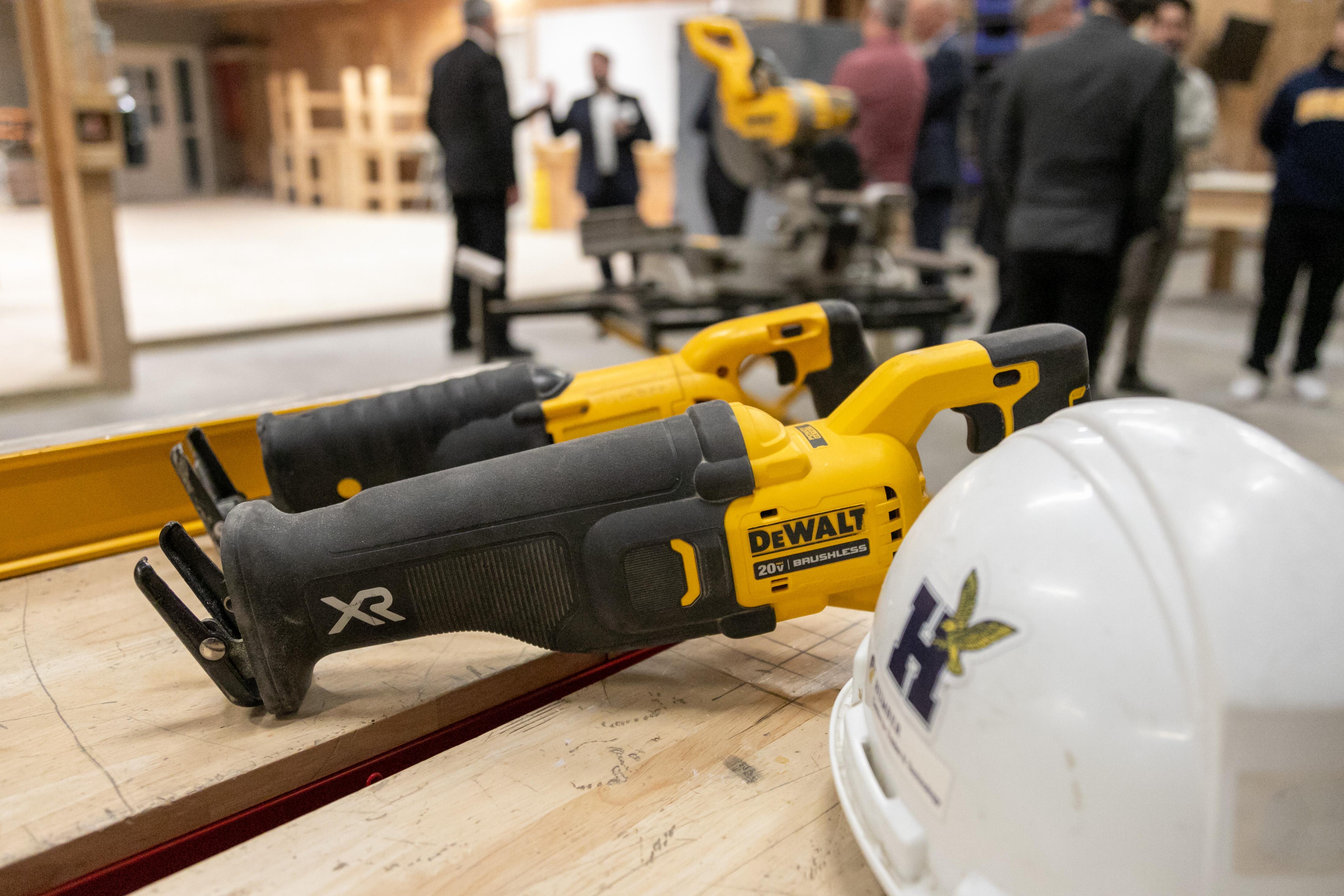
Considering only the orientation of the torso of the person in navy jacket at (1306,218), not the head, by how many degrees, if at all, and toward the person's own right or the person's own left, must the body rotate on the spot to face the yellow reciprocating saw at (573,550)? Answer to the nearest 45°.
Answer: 0° — they already face it

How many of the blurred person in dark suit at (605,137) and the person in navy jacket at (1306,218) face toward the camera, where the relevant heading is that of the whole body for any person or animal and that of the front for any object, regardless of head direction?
2

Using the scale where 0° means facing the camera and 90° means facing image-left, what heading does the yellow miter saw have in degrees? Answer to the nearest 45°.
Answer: approximately 45°

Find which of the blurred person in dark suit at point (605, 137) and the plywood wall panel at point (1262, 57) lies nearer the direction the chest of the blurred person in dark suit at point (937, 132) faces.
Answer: the blurred person in dark suit

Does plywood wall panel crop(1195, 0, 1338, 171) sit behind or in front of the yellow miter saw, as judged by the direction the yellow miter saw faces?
behind

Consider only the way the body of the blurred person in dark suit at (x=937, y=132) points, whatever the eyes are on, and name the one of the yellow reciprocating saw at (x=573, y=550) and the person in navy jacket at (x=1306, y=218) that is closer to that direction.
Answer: the yellow reciprocating saw

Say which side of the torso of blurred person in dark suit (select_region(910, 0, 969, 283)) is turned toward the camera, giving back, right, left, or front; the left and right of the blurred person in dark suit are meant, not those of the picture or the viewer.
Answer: left

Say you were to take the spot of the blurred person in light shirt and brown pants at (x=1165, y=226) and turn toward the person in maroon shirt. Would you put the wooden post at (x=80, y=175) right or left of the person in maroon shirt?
left

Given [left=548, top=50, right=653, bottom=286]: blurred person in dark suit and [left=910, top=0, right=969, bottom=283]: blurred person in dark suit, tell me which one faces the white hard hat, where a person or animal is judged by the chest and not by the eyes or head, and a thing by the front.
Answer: [left=548, top=50, right=653, bottom=286]: blurred person in dark suit

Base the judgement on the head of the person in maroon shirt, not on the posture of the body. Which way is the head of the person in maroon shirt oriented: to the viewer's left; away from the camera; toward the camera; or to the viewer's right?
away from the camera
